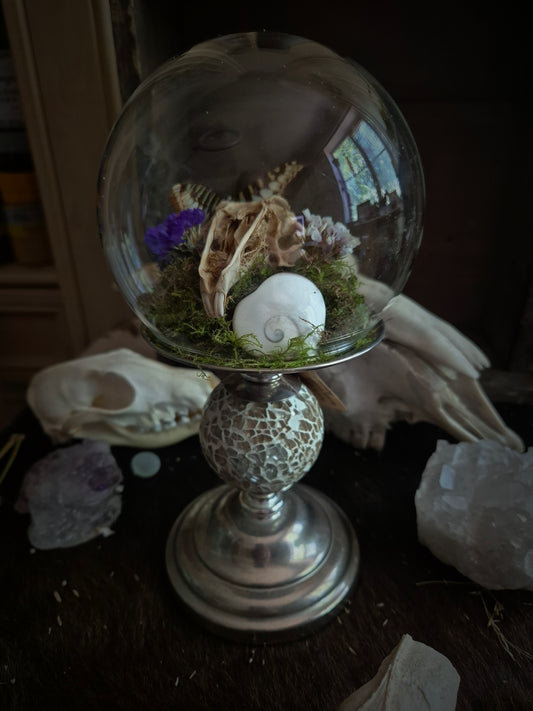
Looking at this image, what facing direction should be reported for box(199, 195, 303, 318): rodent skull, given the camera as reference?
facing the viewer and to the left of the viewer

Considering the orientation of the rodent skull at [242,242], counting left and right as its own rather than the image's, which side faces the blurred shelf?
right

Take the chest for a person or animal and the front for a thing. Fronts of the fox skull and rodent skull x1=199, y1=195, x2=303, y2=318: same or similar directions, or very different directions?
very different directions

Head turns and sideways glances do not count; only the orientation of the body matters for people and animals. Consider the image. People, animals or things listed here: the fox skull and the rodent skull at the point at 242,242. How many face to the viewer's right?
1

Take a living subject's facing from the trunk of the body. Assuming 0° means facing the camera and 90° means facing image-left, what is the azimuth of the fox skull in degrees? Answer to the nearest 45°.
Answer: approximately 270°
